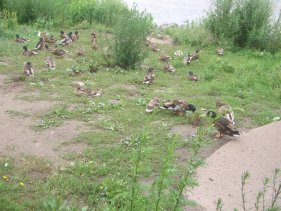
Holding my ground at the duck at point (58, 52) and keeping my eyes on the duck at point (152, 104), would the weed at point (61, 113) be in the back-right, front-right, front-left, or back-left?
front-right

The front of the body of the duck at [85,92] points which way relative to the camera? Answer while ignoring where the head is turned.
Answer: to the viewer's left

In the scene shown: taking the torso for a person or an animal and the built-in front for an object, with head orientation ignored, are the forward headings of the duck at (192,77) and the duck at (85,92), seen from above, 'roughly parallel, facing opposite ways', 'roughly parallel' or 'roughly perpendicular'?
roughly parallel

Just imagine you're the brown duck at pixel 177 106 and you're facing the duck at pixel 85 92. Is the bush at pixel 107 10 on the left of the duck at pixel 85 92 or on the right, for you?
right

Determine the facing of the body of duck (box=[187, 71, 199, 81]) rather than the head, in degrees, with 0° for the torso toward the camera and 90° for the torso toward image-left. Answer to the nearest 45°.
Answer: approximately 90°

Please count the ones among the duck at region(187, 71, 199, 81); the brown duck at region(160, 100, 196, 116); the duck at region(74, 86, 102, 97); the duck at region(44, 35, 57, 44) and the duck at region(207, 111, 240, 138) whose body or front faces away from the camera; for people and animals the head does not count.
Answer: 0

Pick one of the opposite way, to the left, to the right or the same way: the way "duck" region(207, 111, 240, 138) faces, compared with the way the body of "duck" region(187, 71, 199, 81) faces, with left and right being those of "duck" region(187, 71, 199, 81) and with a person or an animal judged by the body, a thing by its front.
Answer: the same way

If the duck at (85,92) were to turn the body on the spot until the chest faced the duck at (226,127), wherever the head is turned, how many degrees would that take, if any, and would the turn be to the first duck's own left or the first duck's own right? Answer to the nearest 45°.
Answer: approximately 135° to the first duck's own left
